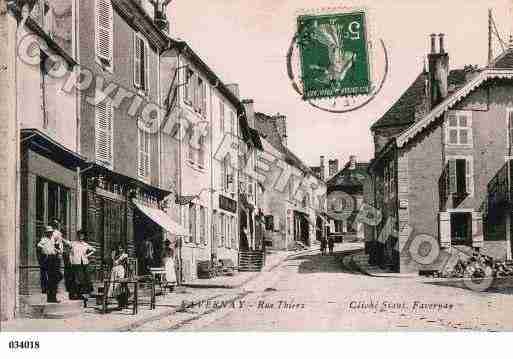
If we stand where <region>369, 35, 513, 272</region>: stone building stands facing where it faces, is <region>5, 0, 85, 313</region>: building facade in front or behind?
in front

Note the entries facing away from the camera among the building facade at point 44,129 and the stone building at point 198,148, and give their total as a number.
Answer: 0

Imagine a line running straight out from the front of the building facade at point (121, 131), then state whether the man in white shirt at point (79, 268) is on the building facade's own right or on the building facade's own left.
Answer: on the building facade's own right

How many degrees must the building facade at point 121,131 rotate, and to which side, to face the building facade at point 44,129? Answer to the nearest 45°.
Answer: approximately 45° to its right

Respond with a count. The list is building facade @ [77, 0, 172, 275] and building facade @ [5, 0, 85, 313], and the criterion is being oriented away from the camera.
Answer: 0

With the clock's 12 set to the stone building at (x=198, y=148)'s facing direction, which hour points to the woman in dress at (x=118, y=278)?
The woman in dress is roughly at 2 o'clock from the stone building.

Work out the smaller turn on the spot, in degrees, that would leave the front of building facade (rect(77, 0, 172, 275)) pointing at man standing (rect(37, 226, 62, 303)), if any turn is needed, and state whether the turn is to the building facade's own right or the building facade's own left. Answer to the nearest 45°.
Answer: approximately 45° to the building facade's own right
